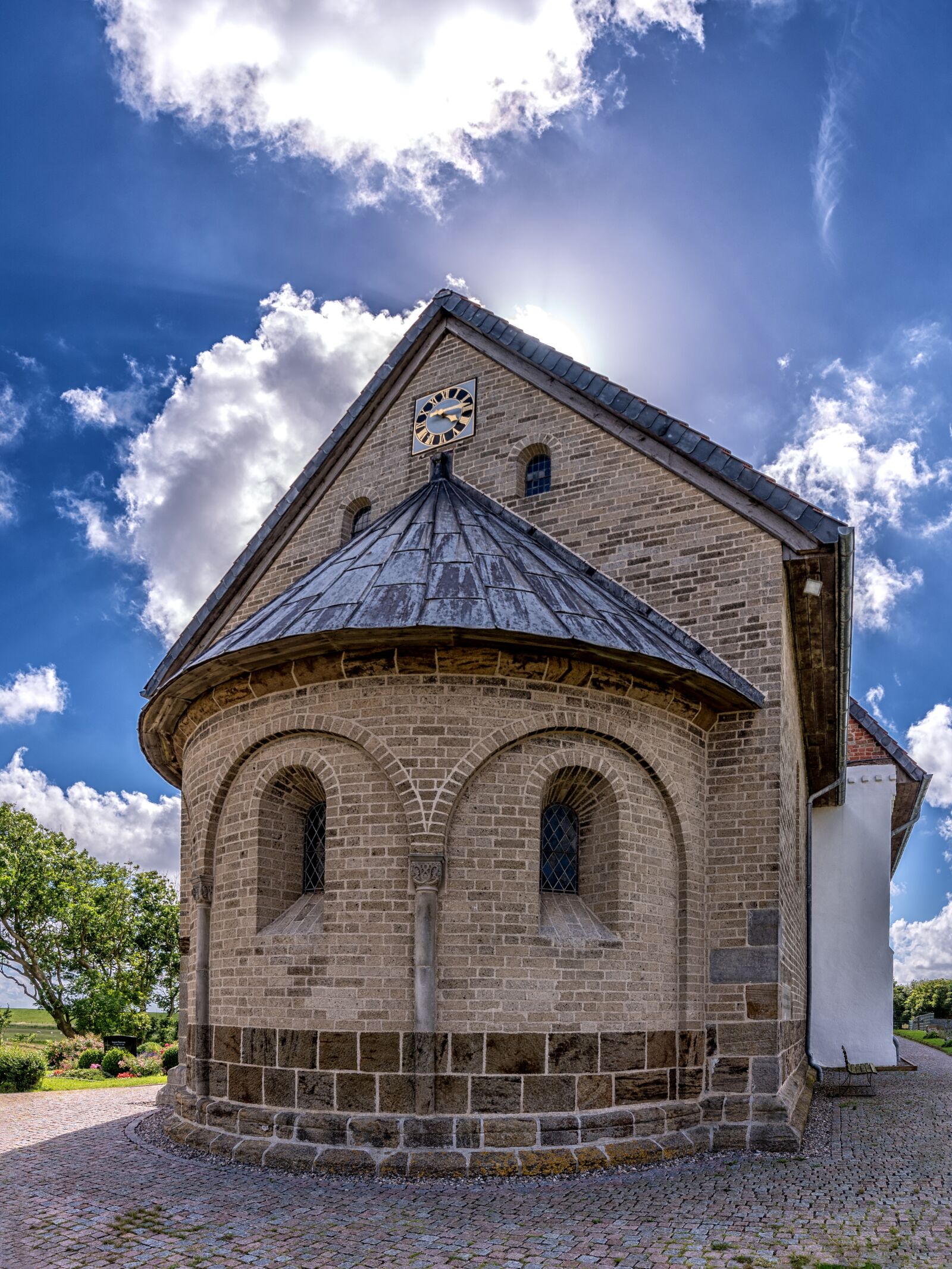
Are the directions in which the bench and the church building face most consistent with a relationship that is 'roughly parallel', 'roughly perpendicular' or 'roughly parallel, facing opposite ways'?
roughly perpendicular

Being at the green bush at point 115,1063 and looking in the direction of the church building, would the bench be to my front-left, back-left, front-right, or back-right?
front-left

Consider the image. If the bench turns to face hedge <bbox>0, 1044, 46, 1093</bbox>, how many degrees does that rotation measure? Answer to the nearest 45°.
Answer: approximately 180°

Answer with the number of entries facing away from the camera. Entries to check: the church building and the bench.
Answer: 1

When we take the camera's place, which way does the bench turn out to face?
facing to the right of the viewer

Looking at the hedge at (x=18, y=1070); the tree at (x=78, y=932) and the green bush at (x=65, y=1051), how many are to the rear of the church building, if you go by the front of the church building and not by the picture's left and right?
0

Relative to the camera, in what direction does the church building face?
facing away from the viewer
